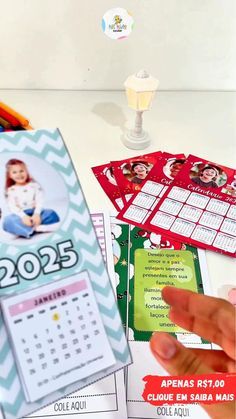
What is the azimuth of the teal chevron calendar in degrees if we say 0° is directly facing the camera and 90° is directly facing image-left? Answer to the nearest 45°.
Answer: approximately 0°
